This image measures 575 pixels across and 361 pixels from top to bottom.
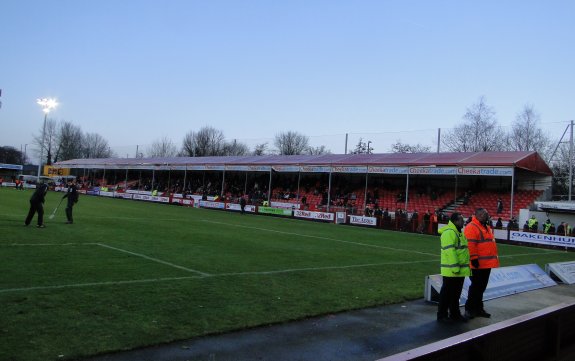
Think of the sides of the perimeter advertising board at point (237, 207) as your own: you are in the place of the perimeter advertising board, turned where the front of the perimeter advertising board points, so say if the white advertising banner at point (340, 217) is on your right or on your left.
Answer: on your left

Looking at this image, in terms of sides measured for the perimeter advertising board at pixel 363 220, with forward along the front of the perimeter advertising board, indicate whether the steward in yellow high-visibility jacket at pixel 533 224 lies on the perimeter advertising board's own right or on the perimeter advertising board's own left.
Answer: on the perimeter advertising board's own left

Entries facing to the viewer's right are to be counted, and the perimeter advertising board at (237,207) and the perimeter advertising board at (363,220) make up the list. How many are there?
0

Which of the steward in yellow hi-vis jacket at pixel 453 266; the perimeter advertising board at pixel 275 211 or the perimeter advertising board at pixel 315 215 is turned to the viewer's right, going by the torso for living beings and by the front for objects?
the steward in yellow hi-vis jacket

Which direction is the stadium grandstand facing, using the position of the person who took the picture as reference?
facing the viewer and to the left of the viewer

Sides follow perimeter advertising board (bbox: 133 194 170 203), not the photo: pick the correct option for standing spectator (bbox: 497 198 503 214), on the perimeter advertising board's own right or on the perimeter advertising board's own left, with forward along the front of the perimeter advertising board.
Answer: on the perimeter advertising board's own left

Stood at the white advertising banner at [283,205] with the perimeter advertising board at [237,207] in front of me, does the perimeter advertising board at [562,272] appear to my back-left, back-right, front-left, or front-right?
back-left

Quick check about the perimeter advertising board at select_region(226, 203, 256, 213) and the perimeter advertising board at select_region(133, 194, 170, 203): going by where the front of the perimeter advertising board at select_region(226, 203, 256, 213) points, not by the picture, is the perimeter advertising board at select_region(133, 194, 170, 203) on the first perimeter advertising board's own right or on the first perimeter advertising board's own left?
on the first perimeter advertising board's own right

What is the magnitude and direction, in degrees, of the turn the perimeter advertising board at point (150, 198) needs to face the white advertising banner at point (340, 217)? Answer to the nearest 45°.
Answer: approximately 90° to its left

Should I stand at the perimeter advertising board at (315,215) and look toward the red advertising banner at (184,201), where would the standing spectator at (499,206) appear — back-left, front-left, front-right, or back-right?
back-right

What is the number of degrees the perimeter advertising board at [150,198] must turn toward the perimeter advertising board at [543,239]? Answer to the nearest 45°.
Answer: approximately 90° to its left

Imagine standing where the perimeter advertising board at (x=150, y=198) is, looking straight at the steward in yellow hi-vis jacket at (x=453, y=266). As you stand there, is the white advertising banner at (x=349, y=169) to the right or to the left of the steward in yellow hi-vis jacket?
left

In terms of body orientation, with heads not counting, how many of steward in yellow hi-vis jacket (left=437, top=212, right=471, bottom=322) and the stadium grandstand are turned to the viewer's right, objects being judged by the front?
1

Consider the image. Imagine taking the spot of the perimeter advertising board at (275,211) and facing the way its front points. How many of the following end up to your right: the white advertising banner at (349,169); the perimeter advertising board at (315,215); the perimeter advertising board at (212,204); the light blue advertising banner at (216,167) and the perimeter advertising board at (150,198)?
3

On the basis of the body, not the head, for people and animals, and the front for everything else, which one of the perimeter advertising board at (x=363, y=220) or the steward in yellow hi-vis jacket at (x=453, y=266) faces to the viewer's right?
the steward in yellow hi-vis jacket

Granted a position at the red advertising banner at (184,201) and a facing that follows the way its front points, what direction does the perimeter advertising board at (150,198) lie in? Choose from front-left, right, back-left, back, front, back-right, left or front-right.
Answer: right

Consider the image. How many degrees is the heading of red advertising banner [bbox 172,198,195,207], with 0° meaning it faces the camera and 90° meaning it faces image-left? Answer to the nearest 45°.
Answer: approximately 45°

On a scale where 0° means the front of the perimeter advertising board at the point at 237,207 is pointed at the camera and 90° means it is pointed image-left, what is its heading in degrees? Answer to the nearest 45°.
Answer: approximately 45°
